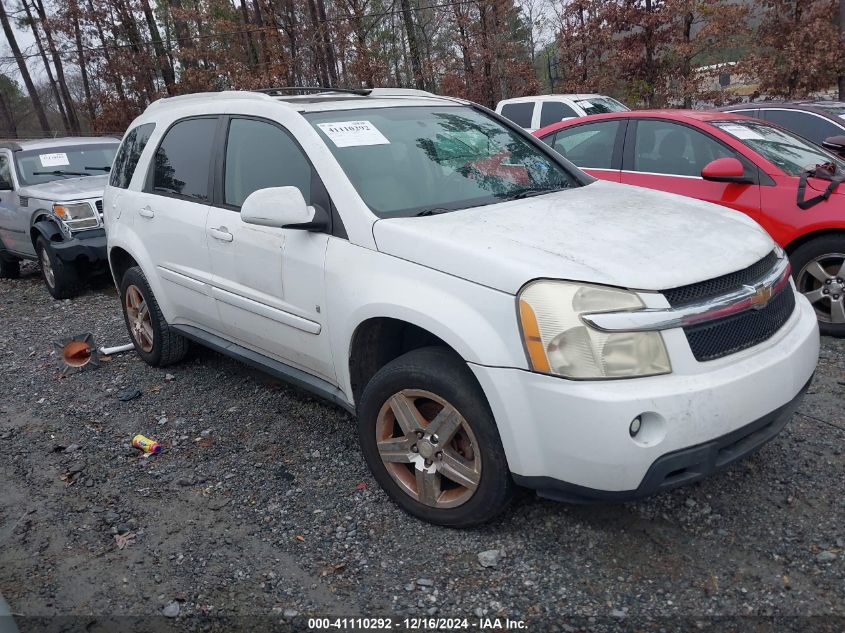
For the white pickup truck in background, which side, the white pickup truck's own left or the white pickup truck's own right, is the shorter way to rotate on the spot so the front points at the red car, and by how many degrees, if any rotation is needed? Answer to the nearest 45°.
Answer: approximately 45° to the white pickup truck's own right

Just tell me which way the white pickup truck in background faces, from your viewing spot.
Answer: facing the viewer and to the right of the viewer

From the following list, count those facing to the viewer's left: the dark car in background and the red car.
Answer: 0

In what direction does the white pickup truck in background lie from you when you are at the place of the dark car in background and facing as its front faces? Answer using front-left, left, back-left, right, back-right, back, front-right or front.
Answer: back

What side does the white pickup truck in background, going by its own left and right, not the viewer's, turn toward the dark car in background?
front

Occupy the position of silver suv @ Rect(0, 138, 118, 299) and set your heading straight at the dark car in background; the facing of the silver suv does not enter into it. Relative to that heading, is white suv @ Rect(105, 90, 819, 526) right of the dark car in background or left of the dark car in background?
right

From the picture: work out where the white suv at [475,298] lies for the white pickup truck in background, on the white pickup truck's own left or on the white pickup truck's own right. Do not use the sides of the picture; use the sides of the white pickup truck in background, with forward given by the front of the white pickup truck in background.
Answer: on the white pickup truck's own right

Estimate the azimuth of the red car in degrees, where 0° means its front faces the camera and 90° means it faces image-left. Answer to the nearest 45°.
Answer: approximately 315°

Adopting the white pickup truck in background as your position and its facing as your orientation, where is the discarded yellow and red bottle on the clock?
The discarded yellow and red bottle is roughly at 2 o'clock from the white pickup truck in background.

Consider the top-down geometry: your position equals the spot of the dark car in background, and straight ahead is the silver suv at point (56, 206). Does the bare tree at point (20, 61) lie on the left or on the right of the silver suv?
right
